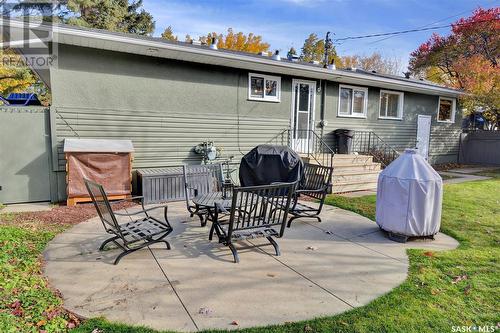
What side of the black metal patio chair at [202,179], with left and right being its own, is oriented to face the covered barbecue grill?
left

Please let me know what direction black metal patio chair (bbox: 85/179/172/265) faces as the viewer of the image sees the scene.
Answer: facing away from the viewer and to the right of the viewer

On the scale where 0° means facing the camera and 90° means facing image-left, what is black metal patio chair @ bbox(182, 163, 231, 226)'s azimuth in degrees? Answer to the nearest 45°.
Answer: approximately 315°

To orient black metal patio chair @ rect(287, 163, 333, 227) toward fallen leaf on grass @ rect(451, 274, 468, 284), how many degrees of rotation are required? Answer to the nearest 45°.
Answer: approximately 90° to its left

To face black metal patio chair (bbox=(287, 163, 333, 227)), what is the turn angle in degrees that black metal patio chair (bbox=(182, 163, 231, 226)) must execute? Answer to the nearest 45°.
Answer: approximately 45° to its left

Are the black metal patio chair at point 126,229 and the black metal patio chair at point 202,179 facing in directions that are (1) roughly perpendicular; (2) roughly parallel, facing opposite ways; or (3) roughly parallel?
roughly perpendicular

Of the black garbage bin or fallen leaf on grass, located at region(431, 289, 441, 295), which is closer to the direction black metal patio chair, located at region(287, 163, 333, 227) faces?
the fallen leaf on grass

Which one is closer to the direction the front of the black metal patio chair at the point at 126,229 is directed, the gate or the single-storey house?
the single-storey house

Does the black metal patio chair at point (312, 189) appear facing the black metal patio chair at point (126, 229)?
yes

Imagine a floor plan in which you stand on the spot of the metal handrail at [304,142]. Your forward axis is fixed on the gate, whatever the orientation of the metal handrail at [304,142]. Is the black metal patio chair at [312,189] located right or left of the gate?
left

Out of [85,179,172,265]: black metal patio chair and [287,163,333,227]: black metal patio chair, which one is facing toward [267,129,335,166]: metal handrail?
[85,179,172,265]: black metal patio chair

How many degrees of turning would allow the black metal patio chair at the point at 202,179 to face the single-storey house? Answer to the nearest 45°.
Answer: approximately 135° to its left

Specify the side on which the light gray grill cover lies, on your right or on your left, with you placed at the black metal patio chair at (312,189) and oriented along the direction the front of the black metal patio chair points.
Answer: on your left
